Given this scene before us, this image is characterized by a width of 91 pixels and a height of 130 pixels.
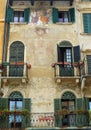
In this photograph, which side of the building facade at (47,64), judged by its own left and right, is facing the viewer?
front
